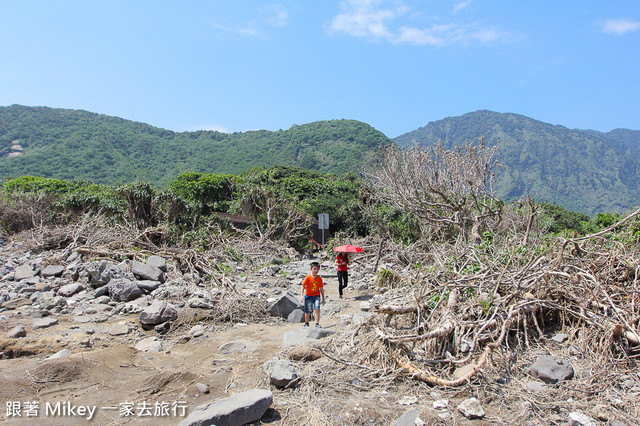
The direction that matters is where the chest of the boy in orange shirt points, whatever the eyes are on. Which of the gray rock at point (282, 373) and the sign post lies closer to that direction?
the gray rock

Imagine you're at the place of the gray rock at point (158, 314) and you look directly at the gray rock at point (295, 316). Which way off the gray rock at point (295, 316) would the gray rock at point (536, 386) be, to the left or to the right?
right

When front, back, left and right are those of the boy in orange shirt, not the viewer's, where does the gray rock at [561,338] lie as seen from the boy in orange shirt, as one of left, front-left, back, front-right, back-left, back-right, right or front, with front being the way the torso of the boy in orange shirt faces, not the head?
front-left

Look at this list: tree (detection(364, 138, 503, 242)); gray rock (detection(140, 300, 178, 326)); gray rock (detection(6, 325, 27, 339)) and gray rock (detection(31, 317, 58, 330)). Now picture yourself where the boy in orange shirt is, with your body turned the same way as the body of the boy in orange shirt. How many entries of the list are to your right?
3

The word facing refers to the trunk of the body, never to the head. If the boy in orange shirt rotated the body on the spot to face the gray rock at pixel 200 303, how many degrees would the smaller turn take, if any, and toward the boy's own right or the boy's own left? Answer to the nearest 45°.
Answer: approximately 135° to the boy's own right

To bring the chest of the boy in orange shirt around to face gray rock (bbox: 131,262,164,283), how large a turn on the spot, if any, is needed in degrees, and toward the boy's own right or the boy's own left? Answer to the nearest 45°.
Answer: approximately 135° to the boy's own right

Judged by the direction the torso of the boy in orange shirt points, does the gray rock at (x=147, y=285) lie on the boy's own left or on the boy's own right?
on the boy's own right

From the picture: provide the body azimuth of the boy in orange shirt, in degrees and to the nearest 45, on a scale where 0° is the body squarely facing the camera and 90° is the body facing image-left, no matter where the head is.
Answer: approximately 0°

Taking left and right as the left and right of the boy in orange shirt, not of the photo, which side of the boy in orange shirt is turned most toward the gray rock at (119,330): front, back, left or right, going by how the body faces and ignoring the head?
right

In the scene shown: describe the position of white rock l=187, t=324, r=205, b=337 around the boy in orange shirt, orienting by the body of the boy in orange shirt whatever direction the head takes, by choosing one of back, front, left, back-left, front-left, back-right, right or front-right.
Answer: right

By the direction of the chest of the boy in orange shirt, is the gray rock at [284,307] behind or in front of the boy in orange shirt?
behind

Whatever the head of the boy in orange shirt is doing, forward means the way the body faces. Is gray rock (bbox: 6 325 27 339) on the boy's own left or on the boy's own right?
on the boy's own right

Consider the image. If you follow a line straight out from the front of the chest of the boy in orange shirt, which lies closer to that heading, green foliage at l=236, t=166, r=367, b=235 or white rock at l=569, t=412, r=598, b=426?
the white rock
